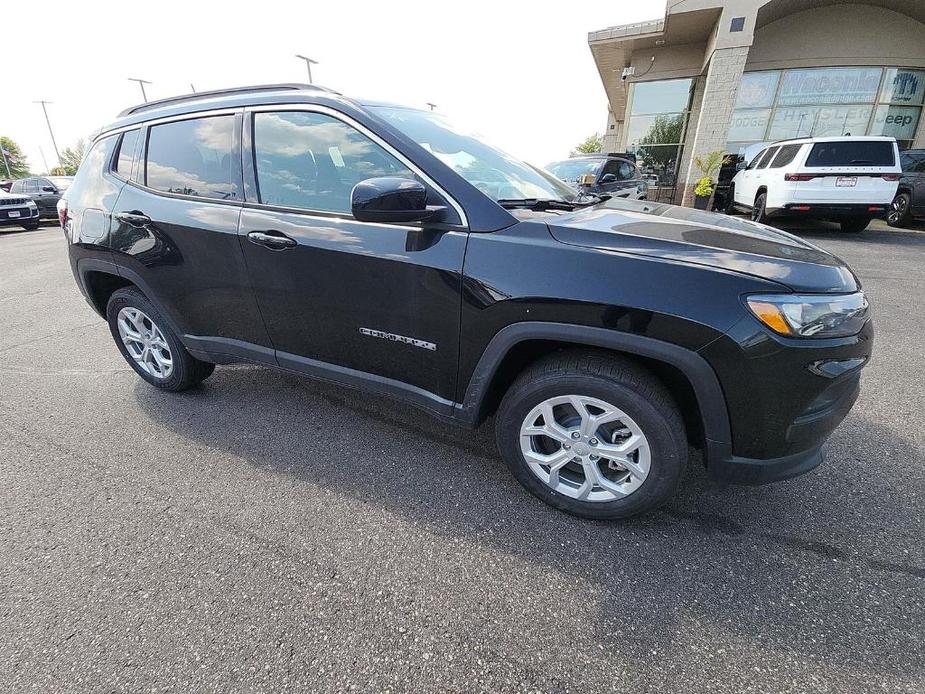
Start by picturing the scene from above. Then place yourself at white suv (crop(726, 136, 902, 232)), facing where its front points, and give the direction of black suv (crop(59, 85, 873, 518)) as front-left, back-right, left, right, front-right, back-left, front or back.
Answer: back-left

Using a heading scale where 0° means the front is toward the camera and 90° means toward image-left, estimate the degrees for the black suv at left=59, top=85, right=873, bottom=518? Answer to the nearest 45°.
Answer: approximately 315°

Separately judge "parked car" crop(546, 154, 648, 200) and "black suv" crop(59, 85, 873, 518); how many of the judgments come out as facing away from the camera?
0

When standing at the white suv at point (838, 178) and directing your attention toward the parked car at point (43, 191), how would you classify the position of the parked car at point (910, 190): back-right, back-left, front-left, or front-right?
back-right

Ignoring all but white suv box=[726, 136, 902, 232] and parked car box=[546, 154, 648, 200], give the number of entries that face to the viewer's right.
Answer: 0

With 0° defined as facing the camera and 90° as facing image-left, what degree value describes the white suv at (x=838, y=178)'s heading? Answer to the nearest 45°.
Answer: approximately 135°

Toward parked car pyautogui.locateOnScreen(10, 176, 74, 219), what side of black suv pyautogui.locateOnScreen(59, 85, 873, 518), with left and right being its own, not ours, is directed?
back

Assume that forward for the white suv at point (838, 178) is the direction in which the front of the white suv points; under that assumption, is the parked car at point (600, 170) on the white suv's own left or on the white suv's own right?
on the white suv's own left

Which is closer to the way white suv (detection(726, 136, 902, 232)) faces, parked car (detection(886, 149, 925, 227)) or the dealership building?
the dealership building

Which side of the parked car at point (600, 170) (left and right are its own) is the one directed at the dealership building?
back

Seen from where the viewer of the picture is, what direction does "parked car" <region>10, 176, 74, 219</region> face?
facing the viewer and to the right of the viewer
